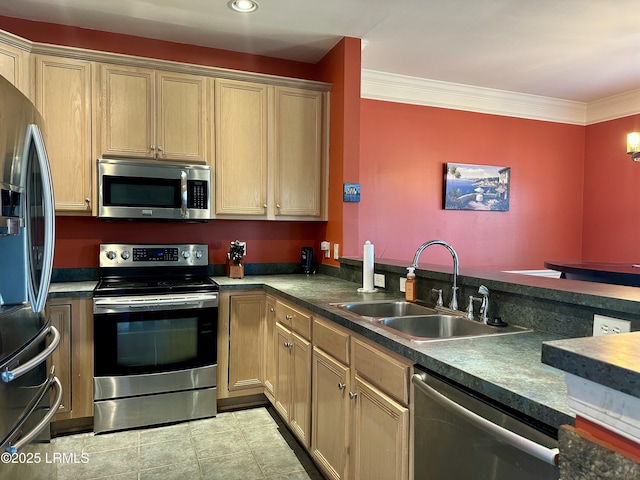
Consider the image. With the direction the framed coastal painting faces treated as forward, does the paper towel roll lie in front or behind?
in front

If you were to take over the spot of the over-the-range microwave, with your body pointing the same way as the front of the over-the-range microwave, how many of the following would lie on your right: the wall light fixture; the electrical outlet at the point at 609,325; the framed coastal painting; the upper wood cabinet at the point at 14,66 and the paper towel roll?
1

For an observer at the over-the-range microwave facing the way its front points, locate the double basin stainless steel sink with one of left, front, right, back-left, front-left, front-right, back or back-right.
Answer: front-left

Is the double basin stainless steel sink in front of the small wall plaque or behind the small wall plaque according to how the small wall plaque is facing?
in front

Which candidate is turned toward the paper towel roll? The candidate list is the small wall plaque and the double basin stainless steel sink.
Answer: the small wall plaque

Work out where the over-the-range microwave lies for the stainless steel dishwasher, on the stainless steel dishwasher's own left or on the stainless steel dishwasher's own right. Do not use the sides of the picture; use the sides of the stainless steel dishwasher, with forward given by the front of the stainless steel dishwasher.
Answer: on the stainless steel dishwasher's own right

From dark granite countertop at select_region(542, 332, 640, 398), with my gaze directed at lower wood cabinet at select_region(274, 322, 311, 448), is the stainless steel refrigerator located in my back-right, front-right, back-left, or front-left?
front-left

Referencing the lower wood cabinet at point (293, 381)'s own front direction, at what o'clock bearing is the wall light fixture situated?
The wall light fixture is roughly at 7 o'clock from the lower wood cabinet.

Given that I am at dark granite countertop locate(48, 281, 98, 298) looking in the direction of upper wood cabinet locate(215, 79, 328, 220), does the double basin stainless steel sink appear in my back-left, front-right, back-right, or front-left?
front-right

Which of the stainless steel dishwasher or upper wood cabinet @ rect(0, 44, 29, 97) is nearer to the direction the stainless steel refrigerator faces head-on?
the stainless steel dishwasher

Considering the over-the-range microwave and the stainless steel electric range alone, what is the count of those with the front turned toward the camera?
2

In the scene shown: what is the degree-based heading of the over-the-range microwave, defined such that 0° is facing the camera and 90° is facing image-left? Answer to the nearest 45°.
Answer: approximately 0°

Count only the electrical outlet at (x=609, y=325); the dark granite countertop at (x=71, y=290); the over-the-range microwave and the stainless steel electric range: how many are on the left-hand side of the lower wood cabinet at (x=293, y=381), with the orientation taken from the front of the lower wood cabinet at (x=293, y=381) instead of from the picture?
1

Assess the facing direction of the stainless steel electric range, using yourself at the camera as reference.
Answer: facing the viewer

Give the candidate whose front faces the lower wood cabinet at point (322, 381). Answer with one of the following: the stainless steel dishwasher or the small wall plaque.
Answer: the small wall plaque

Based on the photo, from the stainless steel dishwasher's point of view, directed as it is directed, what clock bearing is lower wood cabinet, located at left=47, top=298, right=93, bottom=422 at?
The lower wood cabinet is roughly at 2 o'clock from the stainless steel dishwasher.

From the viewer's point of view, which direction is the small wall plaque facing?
toward the camera

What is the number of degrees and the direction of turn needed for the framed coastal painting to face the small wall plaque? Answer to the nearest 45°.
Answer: approximately 45° to its right

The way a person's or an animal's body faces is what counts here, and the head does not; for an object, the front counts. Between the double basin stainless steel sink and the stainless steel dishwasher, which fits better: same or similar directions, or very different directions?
same or similar directions

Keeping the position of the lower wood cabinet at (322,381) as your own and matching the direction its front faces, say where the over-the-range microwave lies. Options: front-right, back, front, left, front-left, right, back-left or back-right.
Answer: right
